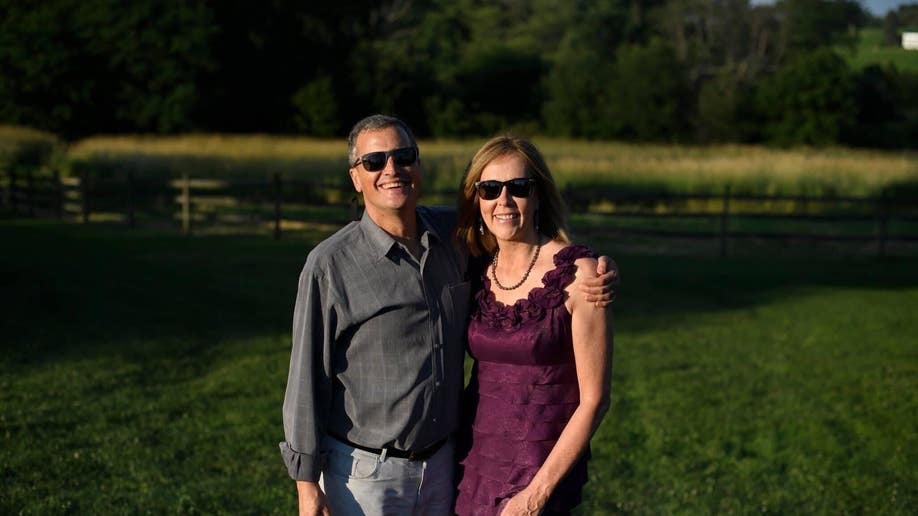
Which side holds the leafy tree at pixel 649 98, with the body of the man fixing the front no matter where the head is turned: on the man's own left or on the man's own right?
on the man's own left

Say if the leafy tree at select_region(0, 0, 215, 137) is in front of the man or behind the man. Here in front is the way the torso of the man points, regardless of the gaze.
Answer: behind

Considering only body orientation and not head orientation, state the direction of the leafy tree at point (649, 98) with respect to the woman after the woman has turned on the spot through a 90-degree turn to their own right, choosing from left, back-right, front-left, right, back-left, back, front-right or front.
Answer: front-right

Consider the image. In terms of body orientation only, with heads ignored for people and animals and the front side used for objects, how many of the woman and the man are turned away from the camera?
0

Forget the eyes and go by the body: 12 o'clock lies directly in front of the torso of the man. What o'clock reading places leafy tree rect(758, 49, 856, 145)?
The leafy tree is roughly at 8 o'clock from the man.

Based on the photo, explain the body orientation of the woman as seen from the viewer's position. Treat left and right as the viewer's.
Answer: facing the viewer and to the left of the viewer

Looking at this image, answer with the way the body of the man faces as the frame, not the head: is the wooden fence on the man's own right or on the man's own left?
on the man's own left

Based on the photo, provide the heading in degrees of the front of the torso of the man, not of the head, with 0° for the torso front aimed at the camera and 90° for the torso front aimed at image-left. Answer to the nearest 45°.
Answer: approximately 315°

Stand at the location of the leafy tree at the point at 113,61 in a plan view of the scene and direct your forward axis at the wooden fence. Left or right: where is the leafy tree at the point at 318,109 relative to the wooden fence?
left

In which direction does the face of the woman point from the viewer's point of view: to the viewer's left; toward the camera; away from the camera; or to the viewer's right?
toward the camera

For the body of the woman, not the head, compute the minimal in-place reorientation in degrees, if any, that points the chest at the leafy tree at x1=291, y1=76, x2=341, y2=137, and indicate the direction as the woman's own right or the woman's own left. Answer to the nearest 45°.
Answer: approximately 135° to the woman's own right
